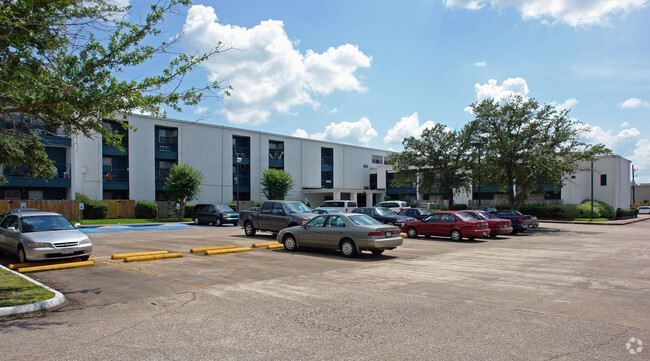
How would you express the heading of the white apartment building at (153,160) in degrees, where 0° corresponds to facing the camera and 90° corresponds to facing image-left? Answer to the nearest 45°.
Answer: approximately 315°

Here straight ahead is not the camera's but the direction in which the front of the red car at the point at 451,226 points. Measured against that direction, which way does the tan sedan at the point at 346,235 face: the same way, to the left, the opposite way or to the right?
the same way

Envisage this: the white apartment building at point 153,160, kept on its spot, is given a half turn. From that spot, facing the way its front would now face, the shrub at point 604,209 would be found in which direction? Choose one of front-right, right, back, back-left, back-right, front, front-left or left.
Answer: back-right

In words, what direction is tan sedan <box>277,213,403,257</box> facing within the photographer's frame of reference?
facing away from the viewer and to the left of the viewer

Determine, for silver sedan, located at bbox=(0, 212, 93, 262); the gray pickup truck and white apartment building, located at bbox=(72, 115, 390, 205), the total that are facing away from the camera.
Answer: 0

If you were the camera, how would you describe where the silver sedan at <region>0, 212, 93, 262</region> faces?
facing the viewer and to the right of the viewer

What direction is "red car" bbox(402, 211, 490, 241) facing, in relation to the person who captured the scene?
facing away from the viewer and to the left of the viewer

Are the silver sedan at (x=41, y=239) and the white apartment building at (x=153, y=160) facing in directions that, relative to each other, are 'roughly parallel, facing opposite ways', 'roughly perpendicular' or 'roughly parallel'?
roughly parallel
